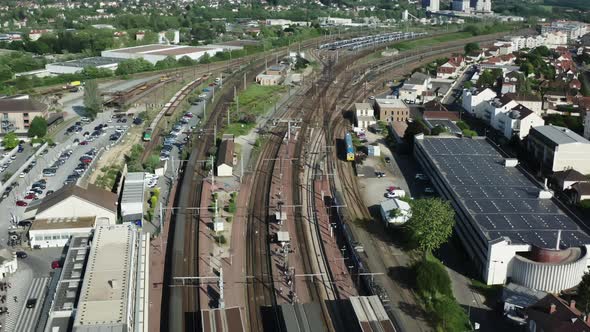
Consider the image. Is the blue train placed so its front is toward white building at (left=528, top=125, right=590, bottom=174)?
no

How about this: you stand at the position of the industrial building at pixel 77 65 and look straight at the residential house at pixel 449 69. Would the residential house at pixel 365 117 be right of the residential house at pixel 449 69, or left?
right

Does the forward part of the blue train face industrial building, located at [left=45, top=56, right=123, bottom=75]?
no

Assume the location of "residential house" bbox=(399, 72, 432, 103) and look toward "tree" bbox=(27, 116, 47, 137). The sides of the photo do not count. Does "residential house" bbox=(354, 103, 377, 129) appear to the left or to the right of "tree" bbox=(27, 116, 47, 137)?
left
